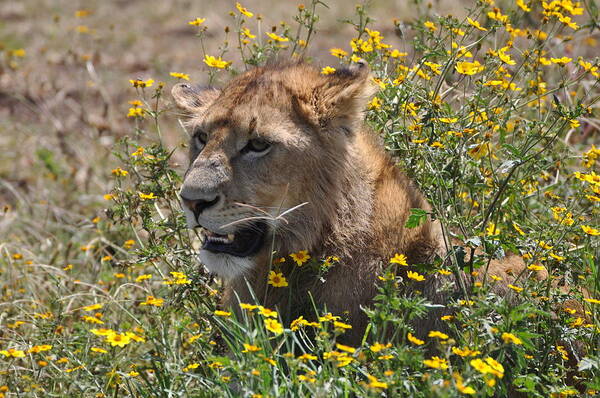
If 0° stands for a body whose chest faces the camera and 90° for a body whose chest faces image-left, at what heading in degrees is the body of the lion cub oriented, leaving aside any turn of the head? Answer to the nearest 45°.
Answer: approximately 45°

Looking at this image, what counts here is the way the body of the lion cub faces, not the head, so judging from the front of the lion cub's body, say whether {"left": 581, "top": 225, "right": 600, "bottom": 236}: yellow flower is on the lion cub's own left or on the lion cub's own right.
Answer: on the lion cub's own left

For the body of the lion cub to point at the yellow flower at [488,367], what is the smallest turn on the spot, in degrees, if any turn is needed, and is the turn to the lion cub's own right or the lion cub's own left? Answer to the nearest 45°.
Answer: approximately 90° to the lion cub's own left

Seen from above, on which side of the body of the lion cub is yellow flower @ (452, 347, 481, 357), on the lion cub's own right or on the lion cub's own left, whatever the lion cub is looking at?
on the lion cub's own left

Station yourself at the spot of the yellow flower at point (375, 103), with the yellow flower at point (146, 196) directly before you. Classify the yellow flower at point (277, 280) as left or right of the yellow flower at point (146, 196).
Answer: left

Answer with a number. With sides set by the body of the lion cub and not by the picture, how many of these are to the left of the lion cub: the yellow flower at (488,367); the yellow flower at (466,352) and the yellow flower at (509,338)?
3

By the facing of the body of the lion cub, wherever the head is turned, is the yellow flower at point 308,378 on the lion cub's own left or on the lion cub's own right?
on the lion cub's own left
